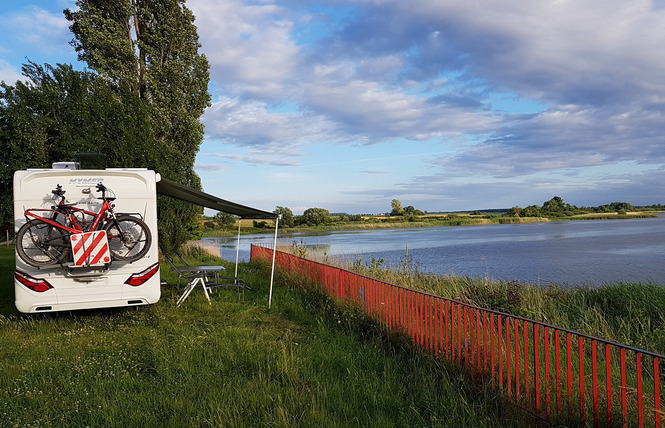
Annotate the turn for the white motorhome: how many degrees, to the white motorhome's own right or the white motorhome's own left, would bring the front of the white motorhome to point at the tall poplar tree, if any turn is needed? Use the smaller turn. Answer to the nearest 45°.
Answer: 0° — it already faces it

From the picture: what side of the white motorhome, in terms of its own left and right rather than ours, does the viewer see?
back

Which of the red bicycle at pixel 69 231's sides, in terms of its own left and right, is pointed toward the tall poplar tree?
left

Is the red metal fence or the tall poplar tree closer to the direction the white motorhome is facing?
the tall poplar tree

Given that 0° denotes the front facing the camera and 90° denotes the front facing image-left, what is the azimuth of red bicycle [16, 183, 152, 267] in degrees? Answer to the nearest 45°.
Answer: approximately 270°
